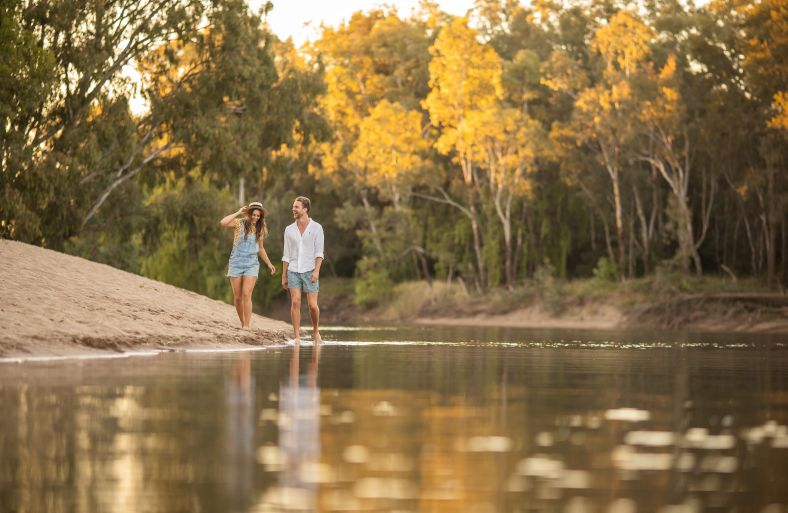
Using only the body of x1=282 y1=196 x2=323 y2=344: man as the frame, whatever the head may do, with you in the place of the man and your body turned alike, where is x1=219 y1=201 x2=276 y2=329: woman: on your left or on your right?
on your right

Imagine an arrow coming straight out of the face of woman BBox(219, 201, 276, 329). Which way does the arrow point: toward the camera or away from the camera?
toward the camera

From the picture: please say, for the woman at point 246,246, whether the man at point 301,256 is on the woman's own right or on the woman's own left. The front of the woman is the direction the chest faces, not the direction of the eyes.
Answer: on the woman's own left

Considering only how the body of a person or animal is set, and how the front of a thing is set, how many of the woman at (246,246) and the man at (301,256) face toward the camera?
2

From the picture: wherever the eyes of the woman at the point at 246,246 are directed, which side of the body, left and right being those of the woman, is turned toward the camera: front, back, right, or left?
front

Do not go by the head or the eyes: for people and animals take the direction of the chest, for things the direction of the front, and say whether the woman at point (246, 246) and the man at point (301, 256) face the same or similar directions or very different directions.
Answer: same or similar directions
